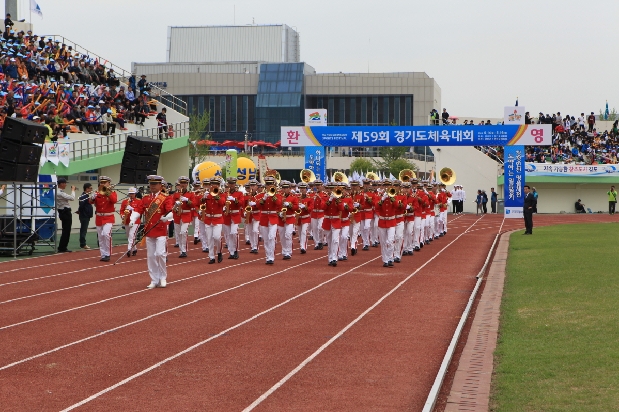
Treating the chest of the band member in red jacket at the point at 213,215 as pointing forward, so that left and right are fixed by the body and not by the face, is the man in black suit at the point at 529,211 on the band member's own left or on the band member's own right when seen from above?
on the band member's own left

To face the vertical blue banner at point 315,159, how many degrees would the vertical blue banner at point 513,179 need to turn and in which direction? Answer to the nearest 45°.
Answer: approximately 90° to its right

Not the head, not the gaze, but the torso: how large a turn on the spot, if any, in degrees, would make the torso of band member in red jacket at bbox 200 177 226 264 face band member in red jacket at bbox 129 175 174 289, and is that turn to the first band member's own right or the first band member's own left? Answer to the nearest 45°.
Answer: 0° — they already face them

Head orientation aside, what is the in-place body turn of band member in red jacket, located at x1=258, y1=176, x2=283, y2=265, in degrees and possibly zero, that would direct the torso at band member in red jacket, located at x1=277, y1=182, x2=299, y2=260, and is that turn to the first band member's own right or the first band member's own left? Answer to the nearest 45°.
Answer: approximately 135° to the first band member's own left

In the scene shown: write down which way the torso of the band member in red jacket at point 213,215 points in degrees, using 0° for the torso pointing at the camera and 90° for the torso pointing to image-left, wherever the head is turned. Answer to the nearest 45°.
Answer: approximately 0°

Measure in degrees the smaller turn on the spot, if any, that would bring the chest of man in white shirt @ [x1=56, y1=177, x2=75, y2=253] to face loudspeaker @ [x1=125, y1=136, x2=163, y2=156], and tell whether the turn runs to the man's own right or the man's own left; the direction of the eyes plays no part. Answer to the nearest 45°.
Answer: approximately 45° to the man's own left

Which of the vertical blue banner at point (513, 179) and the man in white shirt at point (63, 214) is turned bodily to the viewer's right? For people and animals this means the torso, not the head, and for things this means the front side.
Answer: the man in white shirt
